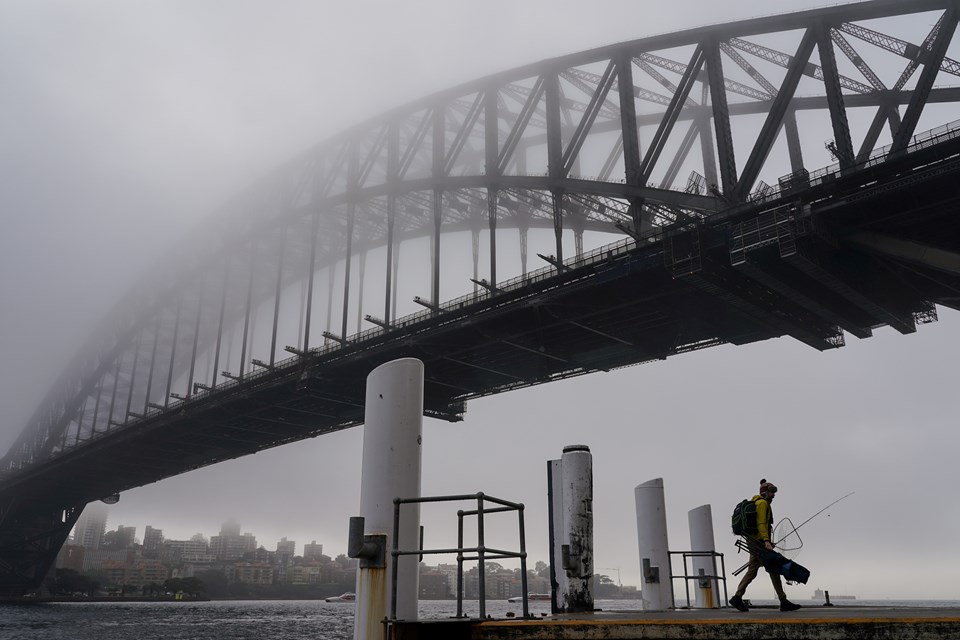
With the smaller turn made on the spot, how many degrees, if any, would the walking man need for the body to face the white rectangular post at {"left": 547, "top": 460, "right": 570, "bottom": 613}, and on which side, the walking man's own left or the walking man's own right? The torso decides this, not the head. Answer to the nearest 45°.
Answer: approximately 135° to the walking man's own left

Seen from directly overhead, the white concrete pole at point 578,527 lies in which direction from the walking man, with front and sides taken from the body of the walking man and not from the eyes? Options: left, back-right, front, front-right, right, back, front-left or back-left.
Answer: back

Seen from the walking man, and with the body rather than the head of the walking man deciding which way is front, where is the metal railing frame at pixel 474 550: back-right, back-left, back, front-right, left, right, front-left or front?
back-right

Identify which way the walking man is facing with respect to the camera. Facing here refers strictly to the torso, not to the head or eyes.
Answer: to the viewer's right

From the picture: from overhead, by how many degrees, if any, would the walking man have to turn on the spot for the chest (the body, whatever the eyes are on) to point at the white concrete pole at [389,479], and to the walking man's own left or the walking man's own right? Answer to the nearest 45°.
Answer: approximately 135° to the walking man's own right

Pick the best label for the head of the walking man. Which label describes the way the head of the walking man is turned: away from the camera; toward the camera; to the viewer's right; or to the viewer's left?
to the viewer's right
